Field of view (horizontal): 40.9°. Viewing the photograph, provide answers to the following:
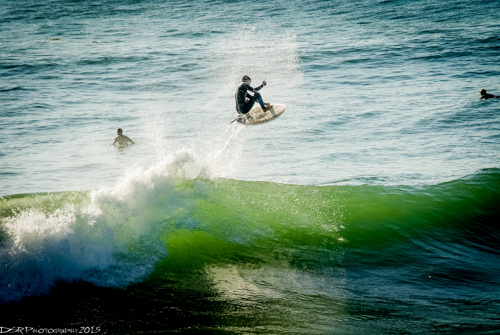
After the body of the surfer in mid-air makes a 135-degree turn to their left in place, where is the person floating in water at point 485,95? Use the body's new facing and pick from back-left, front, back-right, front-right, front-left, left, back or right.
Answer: right

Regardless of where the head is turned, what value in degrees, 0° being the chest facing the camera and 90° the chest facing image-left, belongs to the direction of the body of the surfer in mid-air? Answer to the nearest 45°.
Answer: approximately 270°

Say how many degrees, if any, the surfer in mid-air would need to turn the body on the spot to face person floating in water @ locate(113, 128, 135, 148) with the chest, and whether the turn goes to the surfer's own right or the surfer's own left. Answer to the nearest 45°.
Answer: approximately 135° to the surfer's own left
